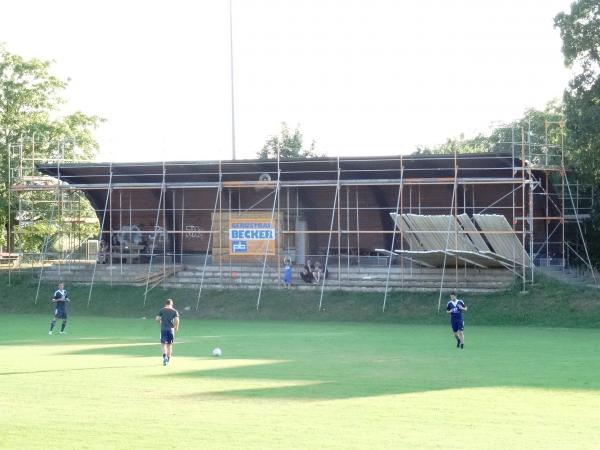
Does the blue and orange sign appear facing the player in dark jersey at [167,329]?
yes

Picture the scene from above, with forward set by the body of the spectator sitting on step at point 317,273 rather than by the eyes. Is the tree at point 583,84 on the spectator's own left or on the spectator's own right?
on the spectator's own left

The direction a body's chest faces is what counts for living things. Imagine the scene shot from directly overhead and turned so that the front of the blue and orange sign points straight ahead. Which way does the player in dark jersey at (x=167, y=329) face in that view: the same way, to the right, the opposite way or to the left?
the opposite way

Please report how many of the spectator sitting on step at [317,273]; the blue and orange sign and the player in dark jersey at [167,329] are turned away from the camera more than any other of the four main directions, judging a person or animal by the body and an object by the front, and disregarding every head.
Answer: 1

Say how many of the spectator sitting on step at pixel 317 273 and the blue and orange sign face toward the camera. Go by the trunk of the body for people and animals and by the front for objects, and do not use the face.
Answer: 2

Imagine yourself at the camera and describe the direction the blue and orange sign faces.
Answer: facing the viewer

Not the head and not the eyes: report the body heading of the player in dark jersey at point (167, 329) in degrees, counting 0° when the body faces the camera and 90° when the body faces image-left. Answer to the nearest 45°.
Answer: approximately 180°

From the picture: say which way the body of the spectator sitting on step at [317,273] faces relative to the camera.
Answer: toward the camera

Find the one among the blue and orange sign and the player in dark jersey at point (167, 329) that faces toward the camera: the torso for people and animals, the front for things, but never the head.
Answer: the blue and orange sign

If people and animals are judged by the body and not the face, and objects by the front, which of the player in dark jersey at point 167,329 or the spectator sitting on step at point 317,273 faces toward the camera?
the spectator sitting on step

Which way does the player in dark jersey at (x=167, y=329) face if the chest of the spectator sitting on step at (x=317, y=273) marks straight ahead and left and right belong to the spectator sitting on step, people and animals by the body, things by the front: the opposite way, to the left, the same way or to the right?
the opposite way

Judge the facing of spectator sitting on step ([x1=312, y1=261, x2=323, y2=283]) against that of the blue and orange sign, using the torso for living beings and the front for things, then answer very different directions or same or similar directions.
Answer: same or similar directions
